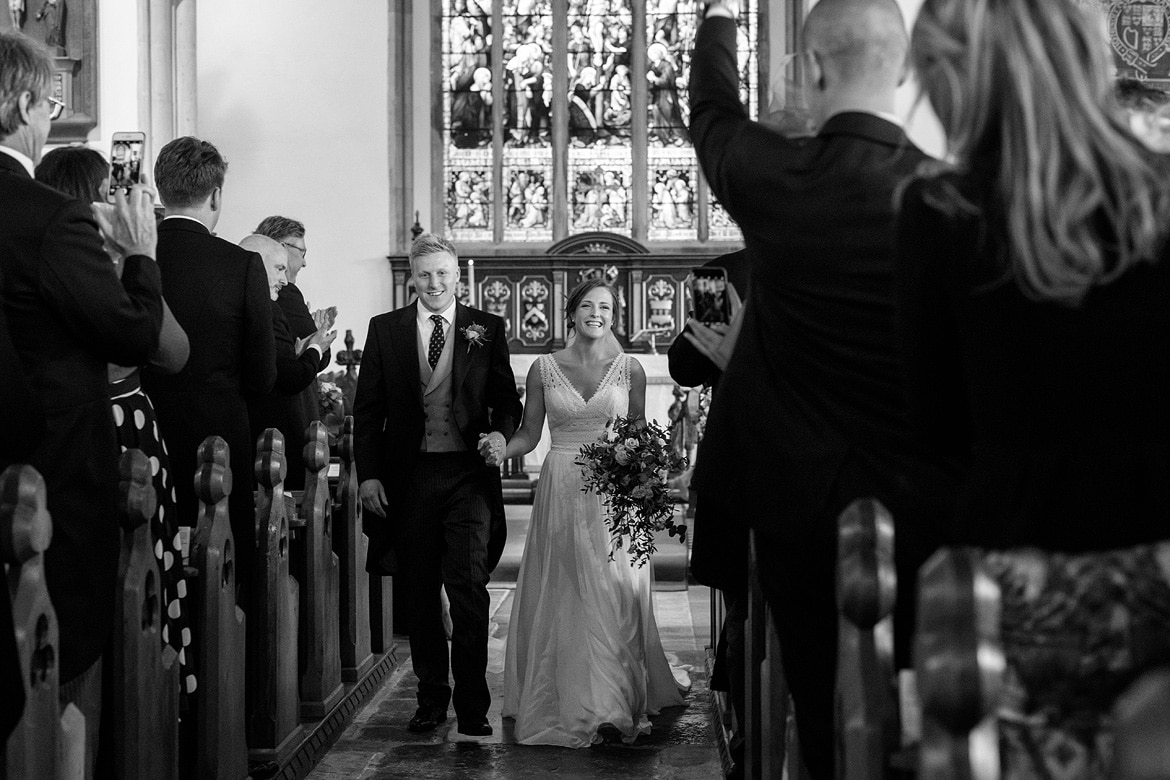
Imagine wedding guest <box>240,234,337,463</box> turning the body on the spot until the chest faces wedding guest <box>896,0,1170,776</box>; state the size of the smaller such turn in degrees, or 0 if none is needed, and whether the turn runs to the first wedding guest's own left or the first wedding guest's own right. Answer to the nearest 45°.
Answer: approximately 90° to the first wedding guest's own right

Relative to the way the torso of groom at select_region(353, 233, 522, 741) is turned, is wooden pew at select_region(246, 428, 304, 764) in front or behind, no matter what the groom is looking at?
in front

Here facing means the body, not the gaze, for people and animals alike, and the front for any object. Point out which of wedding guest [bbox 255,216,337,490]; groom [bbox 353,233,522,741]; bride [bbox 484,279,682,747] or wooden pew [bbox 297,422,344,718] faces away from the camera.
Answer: the wooden pew

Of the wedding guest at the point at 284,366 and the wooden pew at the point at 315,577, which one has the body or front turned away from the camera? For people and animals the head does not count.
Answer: the wooden pew

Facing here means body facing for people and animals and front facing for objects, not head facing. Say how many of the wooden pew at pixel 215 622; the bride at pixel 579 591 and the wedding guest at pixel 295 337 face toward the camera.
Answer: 1

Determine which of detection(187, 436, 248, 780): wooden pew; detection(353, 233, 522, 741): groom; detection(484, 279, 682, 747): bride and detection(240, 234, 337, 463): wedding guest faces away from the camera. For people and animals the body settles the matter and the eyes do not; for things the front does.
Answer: the wooden pew

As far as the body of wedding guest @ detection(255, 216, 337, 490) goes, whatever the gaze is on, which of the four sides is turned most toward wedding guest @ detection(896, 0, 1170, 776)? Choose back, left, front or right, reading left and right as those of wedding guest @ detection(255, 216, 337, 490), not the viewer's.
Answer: right

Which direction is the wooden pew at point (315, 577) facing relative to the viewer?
away from the camera

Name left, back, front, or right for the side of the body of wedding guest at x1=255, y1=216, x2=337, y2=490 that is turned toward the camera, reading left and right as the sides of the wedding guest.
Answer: right

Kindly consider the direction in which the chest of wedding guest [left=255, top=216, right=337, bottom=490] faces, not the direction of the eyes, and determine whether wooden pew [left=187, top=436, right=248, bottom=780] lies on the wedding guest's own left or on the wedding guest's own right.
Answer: on the wedding guest's own right

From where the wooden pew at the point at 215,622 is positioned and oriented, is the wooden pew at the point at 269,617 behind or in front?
in front

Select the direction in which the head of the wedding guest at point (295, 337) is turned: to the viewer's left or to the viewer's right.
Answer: to the viewer's right

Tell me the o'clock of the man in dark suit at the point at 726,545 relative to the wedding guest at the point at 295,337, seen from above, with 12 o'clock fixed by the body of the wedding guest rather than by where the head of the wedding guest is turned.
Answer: The man in dark suit is roughly at 2 o'clock from the wedding guest.

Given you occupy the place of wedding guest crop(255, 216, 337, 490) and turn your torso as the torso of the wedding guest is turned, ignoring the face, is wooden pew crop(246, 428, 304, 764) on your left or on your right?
on your right

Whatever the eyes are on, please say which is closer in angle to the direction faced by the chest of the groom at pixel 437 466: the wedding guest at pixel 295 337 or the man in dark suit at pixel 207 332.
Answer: the man in dark suit
